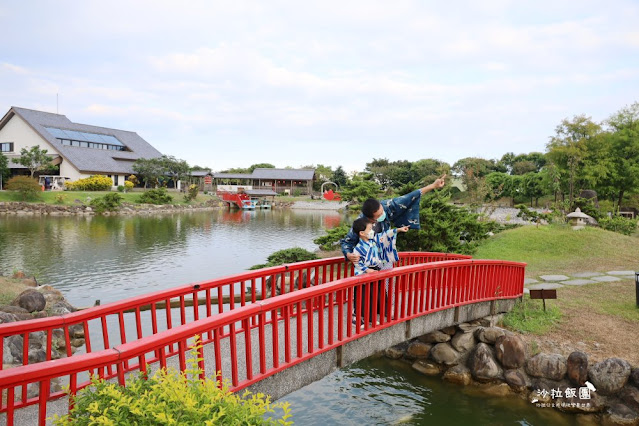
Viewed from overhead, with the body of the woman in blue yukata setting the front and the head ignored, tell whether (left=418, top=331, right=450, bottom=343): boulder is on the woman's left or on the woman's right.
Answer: on the woman's left

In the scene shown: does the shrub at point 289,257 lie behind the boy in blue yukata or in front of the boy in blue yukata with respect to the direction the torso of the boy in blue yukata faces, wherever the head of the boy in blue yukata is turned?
behind

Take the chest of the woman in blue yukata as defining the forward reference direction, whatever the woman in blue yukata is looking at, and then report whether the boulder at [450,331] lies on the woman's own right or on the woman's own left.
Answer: on the woman's own left

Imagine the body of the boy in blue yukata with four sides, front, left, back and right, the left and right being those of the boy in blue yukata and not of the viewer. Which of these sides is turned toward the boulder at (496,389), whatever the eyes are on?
left

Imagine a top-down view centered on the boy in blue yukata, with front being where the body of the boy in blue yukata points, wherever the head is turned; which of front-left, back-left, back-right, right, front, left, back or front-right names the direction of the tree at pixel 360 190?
back-left

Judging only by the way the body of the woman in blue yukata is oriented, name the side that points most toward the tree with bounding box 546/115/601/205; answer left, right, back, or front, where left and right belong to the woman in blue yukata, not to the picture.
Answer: left

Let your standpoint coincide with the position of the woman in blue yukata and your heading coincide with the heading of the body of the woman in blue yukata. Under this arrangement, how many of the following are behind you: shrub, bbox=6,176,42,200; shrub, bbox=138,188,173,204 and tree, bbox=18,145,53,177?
3

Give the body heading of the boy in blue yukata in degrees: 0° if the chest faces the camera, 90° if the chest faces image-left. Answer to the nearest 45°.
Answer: approximately 315°

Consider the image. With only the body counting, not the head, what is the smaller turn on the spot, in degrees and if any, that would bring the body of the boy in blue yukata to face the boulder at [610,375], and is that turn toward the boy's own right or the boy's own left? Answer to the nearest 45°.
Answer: approximately 45° to the boy's own left

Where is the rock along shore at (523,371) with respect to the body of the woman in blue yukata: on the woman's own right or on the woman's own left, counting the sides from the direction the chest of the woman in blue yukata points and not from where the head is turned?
on the woman's own left

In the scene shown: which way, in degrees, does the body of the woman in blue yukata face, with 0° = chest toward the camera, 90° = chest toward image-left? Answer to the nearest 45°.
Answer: approximately 315°
